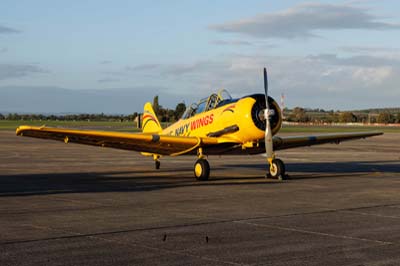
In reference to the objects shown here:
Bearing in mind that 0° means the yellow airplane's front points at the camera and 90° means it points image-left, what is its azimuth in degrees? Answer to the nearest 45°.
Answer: approximately 315°
